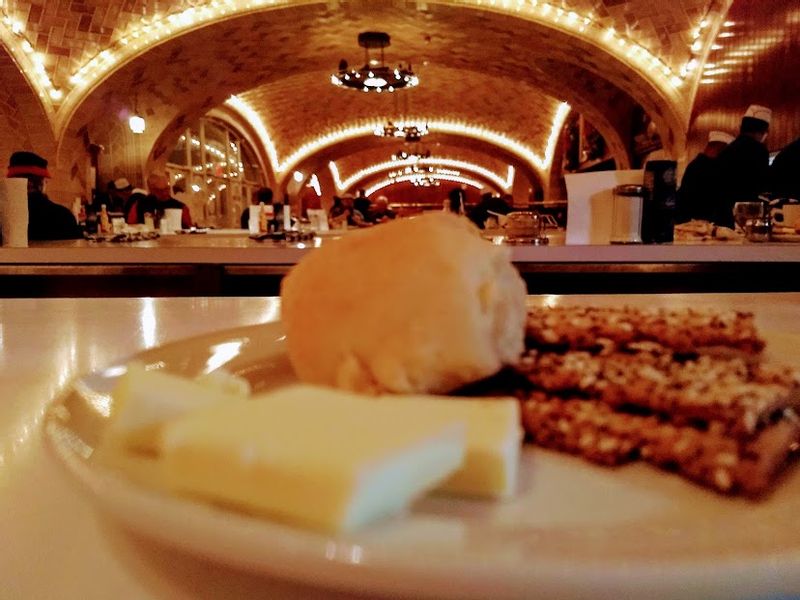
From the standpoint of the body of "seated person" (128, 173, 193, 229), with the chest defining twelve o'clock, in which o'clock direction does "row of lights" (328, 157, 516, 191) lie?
The row of lights is roughly at 7 o'clock from the seated person.

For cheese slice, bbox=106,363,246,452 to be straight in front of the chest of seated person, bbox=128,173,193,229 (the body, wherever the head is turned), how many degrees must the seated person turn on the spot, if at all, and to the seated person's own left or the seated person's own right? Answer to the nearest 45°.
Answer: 0° — they already face it

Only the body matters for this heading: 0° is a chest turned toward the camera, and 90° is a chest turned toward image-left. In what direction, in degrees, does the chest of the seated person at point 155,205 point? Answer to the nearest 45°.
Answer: approximately 0°

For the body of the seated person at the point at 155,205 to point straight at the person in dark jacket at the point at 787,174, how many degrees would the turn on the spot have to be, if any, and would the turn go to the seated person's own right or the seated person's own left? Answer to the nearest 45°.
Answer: approximately 45° to the seated person's own left

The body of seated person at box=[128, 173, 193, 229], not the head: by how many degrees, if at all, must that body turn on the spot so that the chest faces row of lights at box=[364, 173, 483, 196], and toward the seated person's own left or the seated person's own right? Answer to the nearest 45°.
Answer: approximately 135° to the seated person's own left

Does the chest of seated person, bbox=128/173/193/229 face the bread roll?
yes

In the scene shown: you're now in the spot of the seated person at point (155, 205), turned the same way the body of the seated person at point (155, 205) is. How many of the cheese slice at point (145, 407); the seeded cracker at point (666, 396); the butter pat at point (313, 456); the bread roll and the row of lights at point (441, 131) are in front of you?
4

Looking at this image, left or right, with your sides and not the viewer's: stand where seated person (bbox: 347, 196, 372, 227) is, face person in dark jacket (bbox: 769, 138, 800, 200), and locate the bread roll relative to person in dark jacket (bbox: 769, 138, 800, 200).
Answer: right

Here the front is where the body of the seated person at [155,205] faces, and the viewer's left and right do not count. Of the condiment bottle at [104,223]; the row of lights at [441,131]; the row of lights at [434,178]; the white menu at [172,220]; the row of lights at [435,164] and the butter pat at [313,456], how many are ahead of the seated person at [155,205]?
3

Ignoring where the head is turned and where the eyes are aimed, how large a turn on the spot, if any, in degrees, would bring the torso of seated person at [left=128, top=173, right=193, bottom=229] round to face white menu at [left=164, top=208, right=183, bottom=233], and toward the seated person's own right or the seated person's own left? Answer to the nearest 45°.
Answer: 0° — they already face it

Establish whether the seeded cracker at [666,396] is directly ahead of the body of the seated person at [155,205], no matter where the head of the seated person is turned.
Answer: yes
